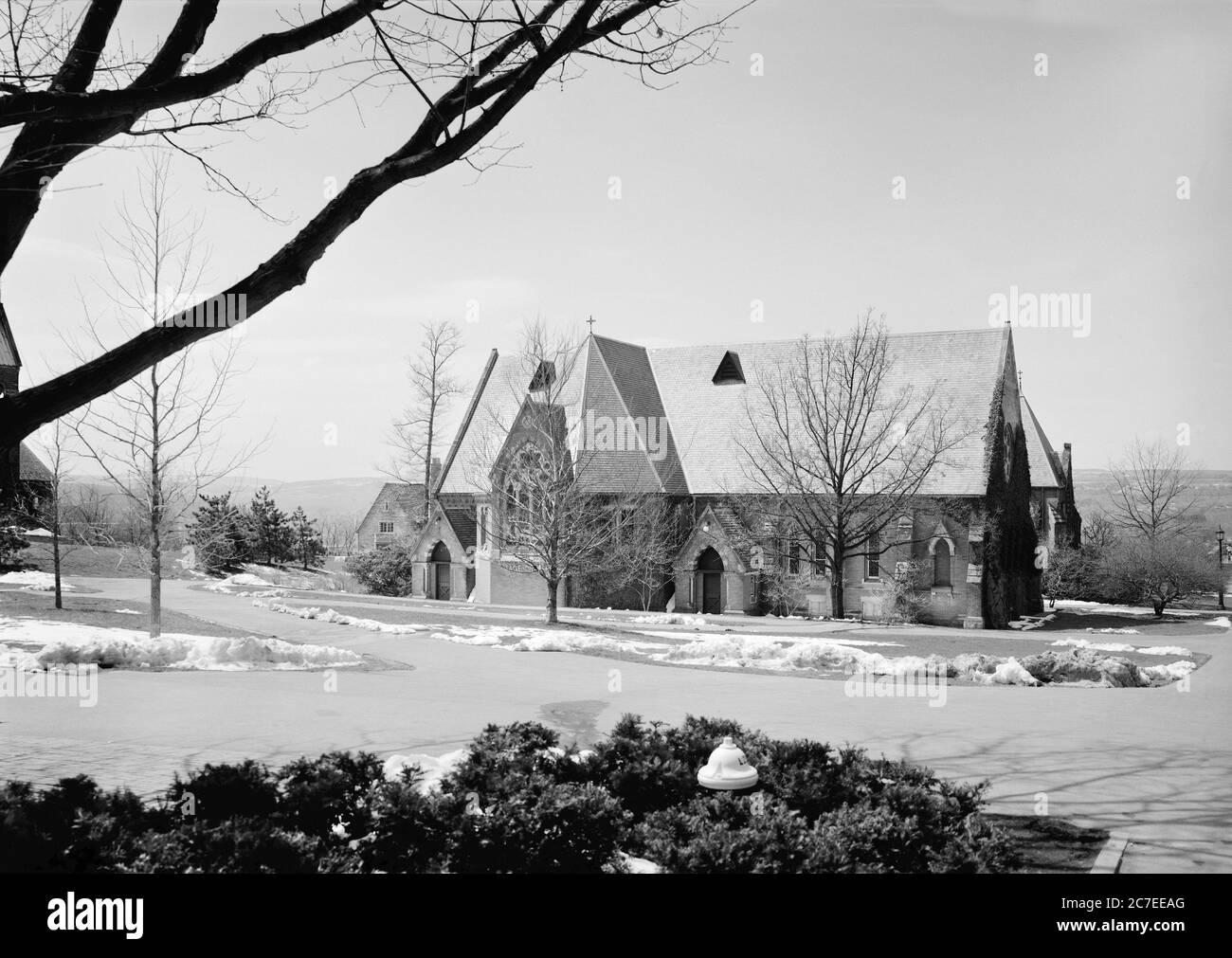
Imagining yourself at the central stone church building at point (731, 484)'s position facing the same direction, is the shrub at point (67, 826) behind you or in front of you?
in front

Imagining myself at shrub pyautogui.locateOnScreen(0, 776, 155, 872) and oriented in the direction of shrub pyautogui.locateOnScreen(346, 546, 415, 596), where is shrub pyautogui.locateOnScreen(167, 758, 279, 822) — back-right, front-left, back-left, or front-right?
front-right

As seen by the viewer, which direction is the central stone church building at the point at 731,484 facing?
toward the camera

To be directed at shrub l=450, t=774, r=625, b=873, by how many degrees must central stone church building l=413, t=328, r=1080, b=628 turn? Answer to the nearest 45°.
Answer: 0° — it already faces it

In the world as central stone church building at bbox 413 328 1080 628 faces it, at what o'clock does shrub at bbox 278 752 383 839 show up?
The shrub is roughly at 12 o'clock from the central stone church building.

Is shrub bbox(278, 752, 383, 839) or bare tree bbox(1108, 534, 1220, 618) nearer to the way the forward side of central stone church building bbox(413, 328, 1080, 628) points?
the shrub

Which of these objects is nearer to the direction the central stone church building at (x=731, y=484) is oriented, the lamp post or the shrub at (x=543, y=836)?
the shrub

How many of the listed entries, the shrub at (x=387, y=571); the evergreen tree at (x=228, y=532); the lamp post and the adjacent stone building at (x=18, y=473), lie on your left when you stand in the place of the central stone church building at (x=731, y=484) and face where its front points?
1

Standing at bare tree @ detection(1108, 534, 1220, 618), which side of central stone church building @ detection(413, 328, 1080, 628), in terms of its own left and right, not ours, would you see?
left

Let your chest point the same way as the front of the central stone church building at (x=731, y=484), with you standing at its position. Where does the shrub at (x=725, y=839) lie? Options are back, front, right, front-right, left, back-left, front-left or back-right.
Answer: front

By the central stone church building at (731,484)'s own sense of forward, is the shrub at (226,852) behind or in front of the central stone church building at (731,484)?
in front

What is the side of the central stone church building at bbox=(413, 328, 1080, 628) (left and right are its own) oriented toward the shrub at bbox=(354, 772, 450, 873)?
front

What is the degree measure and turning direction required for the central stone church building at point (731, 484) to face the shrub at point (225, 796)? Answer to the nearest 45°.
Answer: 0° — it already faces it

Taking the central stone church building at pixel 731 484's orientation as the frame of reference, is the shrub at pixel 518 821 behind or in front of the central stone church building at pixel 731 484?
in front
